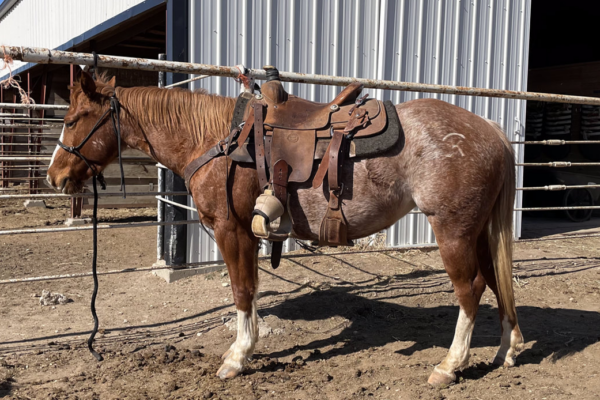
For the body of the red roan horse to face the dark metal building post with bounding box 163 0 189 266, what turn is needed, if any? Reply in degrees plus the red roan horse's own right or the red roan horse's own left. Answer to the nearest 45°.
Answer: approximately 45° to the red roan horse's own right

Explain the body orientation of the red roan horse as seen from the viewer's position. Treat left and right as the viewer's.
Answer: facing to the left of the viewer
